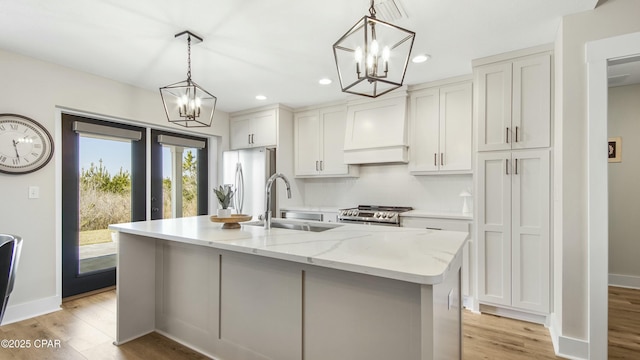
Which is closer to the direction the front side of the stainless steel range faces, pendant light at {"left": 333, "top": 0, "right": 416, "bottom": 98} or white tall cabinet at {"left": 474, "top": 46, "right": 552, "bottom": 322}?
the pendant light

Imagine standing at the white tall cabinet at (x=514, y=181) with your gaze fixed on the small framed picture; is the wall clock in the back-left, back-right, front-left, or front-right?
back-left

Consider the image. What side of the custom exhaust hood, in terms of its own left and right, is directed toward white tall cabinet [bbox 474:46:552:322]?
left

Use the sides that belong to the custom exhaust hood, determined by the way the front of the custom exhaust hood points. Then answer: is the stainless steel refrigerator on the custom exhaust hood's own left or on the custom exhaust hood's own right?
on the custom exhaust hood's own right

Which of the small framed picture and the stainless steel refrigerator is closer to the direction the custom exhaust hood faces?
the stainless steel refrigerator

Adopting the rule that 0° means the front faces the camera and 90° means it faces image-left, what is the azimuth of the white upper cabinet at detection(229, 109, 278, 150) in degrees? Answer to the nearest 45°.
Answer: approximately 45°

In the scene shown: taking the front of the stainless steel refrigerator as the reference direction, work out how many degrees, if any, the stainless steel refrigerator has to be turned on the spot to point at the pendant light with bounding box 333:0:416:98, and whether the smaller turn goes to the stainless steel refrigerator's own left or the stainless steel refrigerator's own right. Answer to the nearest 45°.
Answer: approximately 45° to the stainless steel refrigerator's own left

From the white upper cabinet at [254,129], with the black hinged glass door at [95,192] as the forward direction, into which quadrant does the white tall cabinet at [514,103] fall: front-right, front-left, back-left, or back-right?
back-left

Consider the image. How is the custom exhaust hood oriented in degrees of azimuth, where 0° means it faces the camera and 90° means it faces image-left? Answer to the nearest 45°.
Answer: approximately 45°

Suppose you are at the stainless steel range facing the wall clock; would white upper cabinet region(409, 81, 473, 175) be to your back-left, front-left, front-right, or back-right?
back-left
